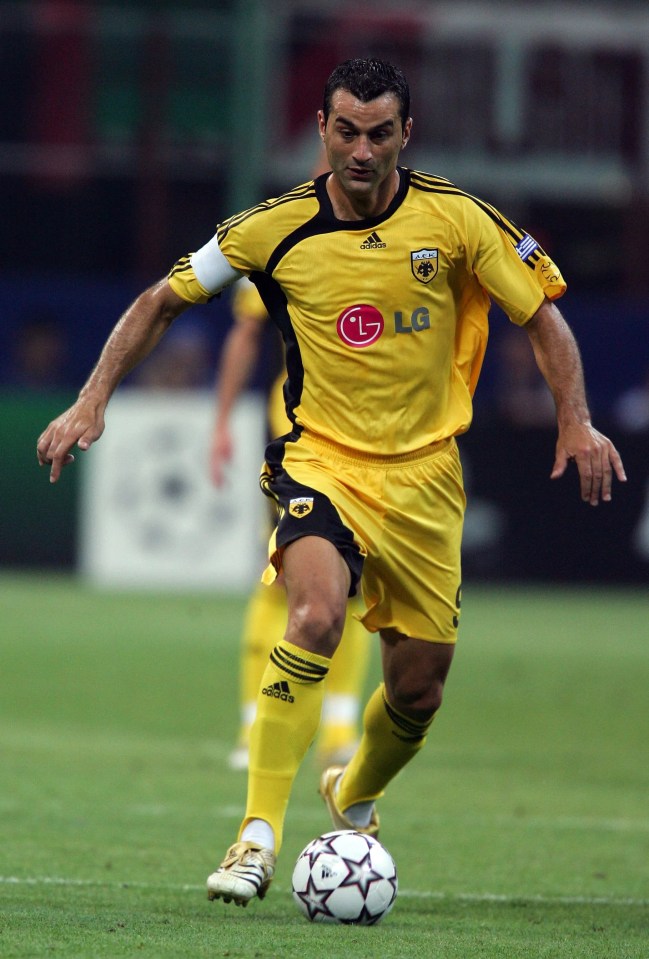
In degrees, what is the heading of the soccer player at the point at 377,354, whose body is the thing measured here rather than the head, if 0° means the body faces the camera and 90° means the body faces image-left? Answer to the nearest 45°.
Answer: approximately 0°

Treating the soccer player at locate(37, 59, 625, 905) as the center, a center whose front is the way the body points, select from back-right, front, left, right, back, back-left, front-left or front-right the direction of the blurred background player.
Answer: back
